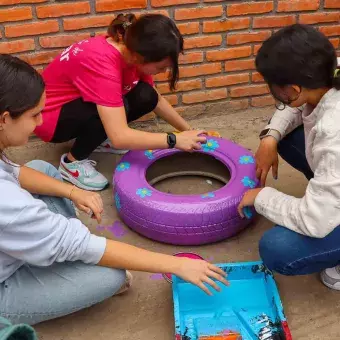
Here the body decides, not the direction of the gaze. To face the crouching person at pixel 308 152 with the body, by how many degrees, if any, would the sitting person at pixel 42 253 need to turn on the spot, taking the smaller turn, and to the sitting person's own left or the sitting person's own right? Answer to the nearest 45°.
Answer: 0° — they already face them

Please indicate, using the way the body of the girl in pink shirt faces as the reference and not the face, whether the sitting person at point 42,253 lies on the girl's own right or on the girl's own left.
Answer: on the girl's own right

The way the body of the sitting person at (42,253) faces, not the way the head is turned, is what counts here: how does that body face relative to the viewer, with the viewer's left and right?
facing to the right of the viewer

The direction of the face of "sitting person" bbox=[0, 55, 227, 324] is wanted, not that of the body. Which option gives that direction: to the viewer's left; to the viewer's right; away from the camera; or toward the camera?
to the viewer's right
